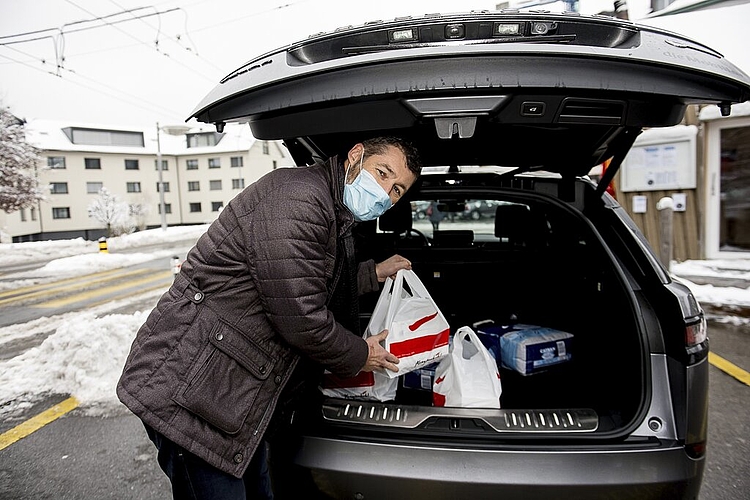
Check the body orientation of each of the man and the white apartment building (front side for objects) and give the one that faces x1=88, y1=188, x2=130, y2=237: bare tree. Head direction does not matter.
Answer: the white apartment building

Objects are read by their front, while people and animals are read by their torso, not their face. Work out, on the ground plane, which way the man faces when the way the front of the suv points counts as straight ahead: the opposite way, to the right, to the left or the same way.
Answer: to the right

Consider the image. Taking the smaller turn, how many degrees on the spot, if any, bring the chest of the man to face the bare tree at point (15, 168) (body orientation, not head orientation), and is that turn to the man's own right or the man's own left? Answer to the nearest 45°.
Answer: approximately 135° to the man's own left

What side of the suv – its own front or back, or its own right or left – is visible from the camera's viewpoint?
back

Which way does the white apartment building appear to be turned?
toward the camera

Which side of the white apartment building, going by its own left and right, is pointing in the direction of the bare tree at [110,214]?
front

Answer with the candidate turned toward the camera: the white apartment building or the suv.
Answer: the white apartment building

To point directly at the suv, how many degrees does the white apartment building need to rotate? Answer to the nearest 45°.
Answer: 0° — it already faces it

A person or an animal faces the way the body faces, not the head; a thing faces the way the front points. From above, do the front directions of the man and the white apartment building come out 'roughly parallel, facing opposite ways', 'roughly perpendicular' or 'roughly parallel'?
roughly perpendicular

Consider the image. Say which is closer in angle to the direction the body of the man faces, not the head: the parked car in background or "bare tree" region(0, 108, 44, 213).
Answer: the parked car in background

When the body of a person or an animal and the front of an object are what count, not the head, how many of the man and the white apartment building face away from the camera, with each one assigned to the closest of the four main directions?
0

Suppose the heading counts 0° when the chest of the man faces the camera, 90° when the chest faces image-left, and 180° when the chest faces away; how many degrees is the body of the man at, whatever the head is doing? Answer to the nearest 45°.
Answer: approximately 270°

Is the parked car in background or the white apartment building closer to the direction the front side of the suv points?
the parked car in background

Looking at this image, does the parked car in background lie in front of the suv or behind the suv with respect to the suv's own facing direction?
in front

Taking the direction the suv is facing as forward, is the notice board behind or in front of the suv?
in front

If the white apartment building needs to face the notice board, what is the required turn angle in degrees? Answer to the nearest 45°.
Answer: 0° — it already faces it

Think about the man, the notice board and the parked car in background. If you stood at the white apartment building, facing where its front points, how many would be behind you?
0
